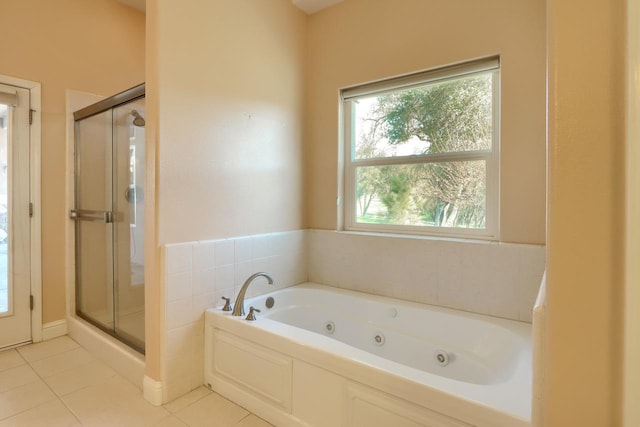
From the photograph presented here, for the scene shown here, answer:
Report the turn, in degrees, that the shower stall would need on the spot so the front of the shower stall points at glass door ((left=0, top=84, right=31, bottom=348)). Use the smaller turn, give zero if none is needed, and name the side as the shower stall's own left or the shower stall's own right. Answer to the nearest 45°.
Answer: approximately 90° to the shower stall's own right

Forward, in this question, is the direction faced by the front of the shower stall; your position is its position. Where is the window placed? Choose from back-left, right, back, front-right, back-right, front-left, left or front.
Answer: left

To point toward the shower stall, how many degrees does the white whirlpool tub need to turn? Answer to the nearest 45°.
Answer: approximately 45° to its right

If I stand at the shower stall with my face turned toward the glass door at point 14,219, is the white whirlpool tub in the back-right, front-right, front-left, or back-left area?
back-left

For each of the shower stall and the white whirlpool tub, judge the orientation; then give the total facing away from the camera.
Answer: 0

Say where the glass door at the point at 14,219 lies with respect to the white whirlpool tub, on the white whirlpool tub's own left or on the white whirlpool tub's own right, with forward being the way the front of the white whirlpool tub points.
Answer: on the white whirlpool tub's own right
